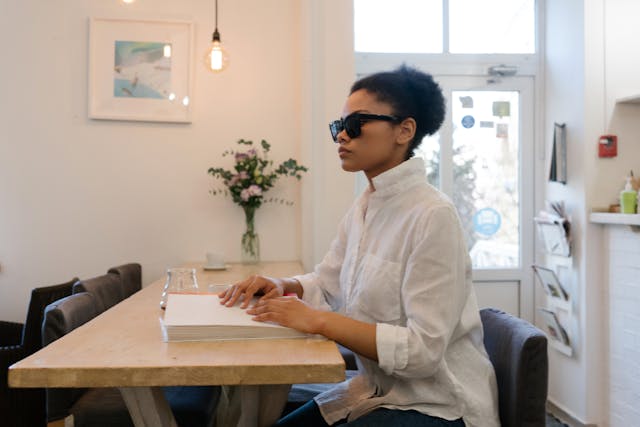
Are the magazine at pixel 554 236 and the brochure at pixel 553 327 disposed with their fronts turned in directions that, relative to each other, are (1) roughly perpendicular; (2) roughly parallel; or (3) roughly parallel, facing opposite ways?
roughly parallel

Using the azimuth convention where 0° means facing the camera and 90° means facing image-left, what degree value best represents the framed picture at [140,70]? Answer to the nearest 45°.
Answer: approximately 0°

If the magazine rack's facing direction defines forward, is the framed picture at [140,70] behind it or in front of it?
in front

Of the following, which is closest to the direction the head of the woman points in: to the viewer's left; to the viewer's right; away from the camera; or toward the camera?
to the viewer's left

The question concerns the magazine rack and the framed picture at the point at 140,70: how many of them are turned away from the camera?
0

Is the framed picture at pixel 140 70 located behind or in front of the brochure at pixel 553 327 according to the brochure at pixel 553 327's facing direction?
in front

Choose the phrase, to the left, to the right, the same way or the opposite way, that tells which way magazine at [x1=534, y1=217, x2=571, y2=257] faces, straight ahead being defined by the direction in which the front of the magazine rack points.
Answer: the same way

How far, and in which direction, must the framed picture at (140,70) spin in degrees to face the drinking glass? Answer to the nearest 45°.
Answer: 0° — it already faces it

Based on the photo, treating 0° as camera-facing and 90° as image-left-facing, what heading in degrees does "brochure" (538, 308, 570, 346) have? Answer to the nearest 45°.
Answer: approximately 45°

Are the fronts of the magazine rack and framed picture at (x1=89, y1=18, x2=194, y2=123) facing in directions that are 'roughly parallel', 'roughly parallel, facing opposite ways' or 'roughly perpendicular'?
roughly perpendicular

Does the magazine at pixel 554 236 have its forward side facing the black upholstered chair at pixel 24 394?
yes

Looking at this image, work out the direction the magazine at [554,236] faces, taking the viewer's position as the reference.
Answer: facing the viewer and to the left of the viewer

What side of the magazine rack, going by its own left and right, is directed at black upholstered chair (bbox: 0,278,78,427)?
front

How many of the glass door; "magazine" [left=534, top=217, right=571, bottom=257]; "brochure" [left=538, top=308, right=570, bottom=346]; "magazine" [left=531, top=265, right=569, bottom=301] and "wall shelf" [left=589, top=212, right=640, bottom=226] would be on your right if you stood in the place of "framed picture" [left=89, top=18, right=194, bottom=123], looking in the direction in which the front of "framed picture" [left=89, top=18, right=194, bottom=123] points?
0
